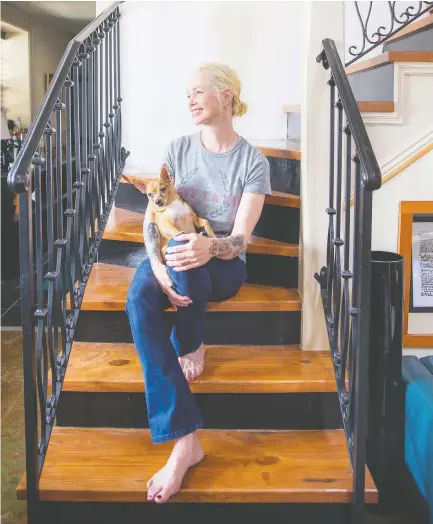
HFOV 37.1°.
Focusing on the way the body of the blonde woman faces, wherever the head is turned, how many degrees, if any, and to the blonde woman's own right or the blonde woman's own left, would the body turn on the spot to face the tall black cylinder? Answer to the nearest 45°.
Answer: approximately 135° to the blonde woman's own left

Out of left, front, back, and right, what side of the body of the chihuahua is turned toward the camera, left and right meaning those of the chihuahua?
front

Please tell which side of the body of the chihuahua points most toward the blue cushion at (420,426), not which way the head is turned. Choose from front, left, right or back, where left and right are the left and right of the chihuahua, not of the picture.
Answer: left

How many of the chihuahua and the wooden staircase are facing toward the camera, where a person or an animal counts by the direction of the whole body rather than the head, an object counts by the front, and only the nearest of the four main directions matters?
2

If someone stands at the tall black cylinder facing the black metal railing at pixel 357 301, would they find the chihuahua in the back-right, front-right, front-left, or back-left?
front-right

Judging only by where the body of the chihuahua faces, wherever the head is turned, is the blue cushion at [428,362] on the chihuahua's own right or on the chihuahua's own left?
on the chihuahua's own left

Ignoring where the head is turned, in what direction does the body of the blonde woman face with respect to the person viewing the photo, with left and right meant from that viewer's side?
facing the viewer and to the left of the viewer
